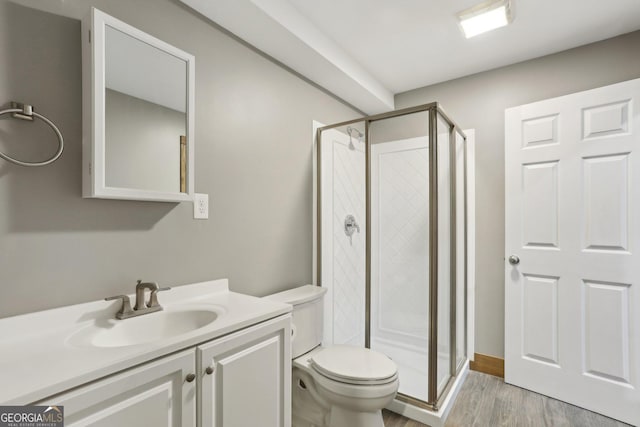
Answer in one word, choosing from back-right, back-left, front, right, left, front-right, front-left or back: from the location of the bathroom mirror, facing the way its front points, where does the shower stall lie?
front-left

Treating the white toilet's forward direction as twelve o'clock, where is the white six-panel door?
The white six-panel door is roughly at 10 o'clock from the white toilet.

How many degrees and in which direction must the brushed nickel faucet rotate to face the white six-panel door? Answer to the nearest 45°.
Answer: approximately 45° to its left

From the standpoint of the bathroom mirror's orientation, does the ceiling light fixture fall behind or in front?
in front

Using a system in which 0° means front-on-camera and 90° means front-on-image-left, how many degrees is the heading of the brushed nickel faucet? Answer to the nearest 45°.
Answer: approximately 315°

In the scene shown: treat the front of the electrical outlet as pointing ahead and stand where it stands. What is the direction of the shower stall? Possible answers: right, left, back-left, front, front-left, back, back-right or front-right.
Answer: front-left

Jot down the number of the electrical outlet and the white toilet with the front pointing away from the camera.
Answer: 0

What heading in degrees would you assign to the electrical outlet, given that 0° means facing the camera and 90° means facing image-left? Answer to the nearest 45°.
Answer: approximately 315°

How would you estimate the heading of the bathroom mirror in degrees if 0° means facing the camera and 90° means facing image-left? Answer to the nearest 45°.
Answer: approximately 315°
